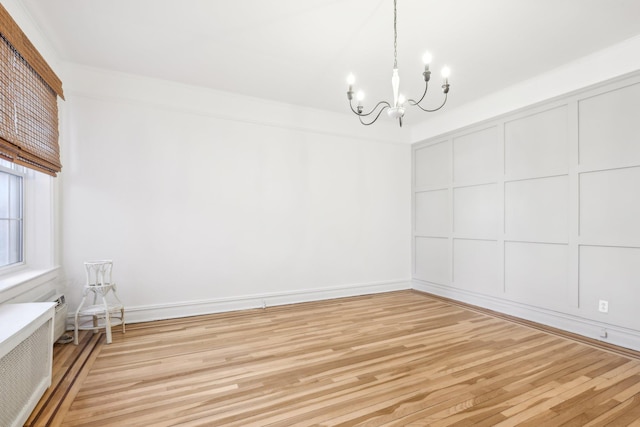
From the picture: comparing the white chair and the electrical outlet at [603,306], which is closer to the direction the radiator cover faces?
the electrical outlet

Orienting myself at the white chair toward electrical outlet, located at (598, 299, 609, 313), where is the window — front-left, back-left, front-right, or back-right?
back-right

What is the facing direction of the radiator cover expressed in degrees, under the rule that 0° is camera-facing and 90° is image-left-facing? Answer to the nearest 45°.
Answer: approximately 270°
